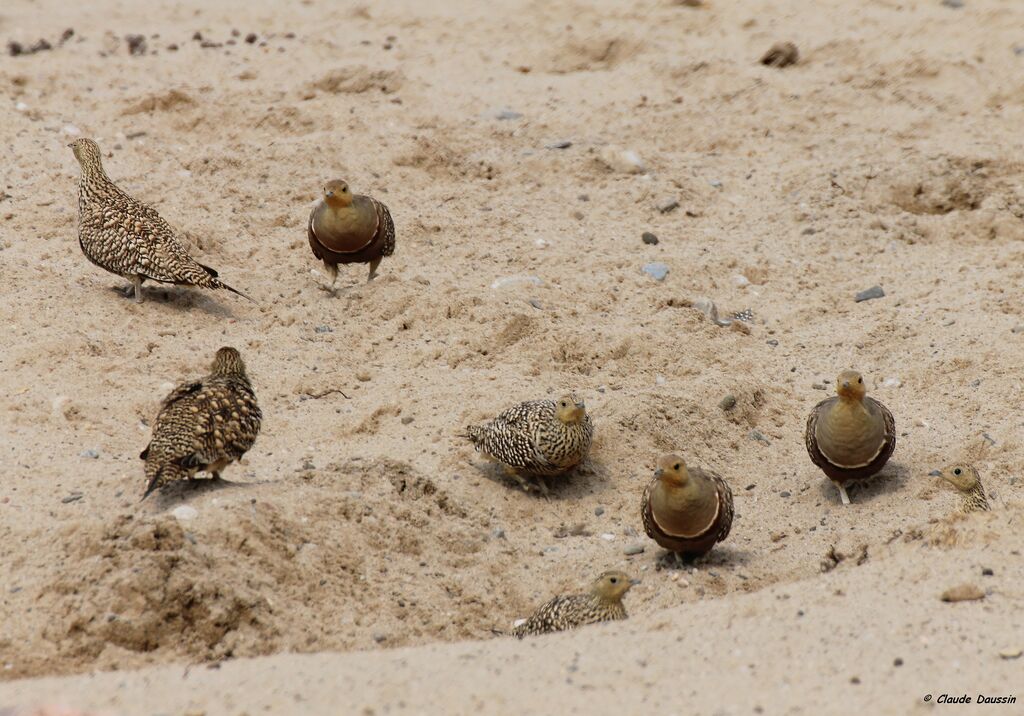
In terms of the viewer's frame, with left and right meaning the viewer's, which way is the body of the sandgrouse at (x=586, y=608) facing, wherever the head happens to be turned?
facing to the right of the viewer

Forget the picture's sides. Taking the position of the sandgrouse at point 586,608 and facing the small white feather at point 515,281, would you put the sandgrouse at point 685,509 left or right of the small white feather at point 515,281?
right

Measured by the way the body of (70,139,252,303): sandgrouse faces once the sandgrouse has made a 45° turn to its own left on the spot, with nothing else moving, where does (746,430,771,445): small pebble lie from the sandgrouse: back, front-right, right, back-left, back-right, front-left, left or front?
left

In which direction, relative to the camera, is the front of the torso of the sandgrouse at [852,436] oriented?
toward the camera

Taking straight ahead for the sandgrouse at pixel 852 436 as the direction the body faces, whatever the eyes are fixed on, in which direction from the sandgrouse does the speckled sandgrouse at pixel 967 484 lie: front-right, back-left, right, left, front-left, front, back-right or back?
front-left

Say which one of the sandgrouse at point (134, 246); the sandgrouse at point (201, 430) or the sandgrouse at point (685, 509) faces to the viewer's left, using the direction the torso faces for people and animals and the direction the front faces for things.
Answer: the sandgrouse at point (134, 246)

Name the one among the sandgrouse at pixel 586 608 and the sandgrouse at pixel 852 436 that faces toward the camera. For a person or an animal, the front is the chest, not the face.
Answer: the sandgrouse at pixel 852 436

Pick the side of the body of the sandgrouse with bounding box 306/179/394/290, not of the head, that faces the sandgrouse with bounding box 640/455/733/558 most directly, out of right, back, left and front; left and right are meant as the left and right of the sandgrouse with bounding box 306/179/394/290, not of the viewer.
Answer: front

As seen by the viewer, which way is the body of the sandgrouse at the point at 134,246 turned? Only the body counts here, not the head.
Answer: to the viewer's left

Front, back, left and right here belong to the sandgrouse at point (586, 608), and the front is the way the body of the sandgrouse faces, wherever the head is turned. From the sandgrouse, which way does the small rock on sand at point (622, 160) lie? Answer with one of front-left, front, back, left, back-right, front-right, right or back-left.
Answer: left

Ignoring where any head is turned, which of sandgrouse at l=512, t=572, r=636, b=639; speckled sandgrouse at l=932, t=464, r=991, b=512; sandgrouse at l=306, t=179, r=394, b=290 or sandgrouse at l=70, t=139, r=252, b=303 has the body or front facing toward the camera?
sandgrouse at l=306, t=179, r=394, b=290

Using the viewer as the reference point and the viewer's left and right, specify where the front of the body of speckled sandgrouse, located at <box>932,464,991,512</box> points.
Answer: facing to the left of the viewer

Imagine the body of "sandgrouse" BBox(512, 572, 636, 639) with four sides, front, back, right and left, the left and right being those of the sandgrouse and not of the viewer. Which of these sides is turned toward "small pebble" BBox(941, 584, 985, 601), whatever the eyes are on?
front

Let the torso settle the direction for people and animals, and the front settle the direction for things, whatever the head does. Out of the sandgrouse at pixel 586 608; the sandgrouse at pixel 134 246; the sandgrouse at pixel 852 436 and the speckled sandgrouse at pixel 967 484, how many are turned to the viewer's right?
1

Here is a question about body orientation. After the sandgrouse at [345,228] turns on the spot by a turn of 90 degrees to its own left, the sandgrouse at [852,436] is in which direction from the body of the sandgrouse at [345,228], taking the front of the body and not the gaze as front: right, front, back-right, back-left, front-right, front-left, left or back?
front-right

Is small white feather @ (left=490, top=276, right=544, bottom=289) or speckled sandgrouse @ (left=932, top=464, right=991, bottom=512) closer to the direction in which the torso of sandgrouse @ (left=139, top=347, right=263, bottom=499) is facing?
the small white feather

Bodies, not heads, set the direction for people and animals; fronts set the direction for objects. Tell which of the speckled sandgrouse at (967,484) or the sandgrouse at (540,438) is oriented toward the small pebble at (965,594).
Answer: the sandgrouse

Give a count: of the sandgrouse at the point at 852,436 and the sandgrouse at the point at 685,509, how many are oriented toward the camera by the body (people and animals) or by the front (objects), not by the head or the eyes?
2

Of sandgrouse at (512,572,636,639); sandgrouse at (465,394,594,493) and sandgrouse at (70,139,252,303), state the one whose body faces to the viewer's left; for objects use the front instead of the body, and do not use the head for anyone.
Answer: sandgrouse at (70,139,252,303)

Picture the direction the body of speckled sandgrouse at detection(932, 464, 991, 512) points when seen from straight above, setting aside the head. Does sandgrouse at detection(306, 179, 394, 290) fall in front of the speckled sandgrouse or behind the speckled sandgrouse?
in front

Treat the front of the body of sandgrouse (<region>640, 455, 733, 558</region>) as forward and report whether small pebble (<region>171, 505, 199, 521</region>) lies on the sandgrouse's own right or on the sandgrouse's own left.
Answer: on the sandgrouse's own right

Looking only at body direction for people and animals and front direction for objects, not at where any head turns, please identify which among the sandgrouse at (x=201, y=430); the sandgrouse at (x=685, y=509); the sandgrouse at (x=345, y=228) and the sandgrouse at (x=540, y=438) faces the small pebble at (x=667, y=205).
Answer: the sandgrouse at (x=201, y=430)
